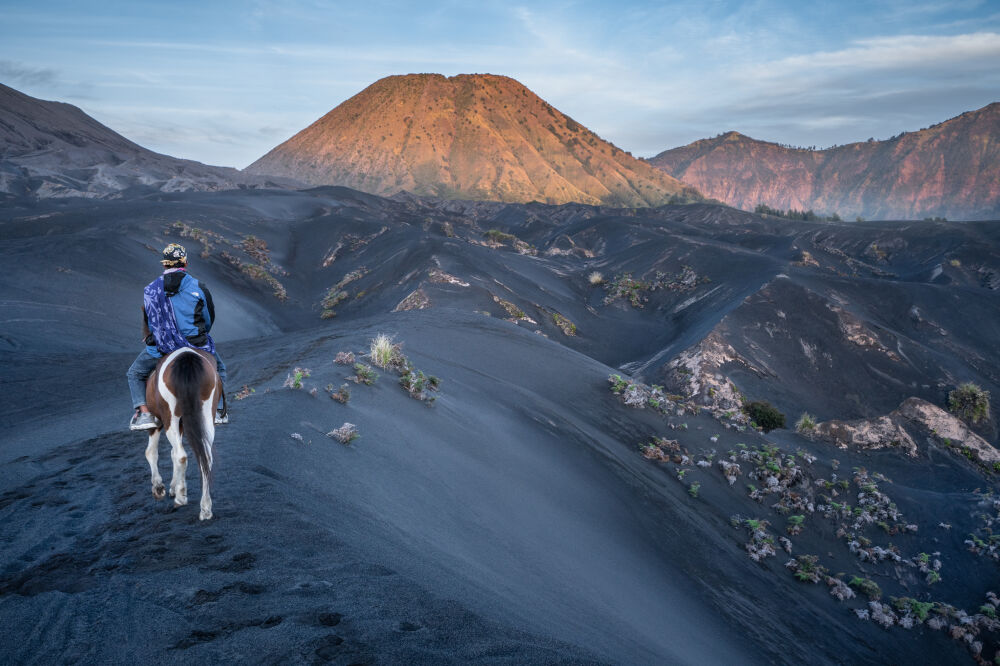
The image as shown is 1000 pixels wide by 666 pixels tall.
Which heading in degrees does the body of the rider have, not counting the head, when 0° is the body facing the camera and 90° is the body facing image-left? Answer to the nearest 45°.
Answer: approximately 180°

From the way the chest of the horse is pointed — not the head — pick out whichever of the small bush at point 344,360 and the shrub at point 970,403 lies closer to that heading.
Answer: the small bush

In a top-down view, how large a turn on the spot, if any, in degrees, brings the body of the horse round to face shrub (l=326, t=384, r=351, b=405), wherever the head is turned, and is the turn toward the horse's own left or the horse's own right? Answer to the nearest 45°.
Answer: approximately 45° to the horse's own right

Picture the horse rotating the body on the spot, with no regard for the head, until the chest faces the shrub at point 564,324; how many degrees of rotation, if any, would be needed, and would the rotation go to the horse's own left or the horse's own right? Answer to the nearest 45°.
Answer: approximately 45° to the horse's own right

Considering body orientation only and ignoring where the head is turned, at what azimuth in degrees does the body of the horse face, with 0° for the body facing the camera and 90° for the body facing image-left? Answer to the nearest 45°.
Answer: approximately 180°

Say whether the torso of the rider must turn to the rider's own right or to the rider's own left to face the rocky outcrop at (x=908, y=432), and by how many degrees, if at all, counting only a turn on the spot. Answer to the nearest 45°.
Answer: approximately 90° to the rider's own right

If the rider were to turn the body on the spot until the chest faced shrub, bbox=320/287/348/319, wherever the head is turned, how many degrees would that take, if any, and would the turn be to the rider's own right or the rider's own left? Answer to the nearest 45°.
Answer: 0° — they already face it
